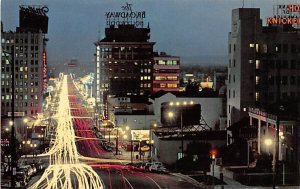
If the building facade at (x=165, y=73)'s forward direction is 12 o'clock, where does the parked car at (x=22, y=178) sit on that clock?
The parked car is roughly at 12 o'clock from the building facade.

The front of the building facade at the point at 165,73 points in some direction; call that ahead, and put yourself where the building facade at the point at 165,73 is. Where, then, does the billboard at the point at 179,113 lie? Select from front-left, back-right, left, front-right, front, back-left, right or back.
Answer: front

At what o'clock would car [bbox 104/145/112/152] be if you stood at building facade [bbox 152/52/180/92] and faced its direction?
The car is roughly at 12 o'clock from the building facade.

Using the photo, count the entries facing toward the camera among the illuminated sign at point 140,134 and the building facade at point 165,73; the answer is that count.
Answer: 2

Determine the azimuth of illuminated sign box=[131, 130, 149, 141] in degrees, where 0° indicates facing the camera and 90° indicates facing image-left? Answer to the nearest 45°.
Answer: approximately 0°

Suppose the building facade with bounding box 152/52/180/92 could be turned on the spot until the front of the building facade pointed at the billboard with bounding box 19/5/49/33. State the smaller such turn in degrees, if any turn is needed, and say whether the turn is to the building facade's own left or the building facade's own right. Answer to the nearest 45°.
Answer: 0° — it already faces it

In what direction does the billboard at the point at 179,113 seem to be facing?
toward the camera

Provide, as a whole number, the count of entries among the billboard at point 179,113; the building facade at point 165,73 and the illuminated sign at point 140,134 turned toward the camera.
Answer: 3

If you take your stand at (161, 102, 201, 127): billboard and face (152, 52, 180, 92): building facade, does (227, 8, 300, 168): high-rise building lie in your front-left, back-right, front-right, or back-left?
back-right

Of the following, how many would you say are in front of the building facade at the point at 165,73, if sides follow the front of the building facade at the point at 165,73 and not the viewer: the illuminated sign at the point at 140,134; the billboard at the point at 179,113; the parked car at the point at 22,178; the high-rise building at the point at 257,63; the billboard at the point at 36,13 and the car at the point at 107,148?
6

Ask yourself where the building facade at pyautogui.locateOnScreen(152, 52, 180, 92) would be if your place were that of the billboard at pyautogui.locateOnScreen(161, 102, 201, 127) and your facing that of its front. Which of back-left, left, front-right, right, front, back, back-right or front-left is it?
back

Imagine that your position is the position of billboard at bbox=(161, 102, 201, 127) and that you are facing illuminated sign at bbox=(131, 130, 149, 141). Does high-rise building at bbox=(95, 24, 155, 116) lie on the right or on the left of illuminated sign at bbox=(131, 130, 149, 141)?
right

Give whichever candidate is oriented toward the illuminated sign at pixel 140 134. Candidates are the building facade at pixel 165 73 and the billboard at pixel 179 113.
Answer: the building facade

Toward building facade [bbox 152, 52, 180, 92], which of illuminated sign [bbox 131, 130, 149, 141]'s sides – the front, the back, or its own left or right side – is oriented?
back

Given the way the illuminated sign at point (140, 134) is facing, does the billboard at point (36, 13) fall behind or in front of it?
in front

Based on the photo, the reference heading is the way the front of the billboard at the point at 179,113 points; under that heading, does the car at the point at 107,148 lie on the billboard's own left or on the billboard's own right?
on the billboard's own right
